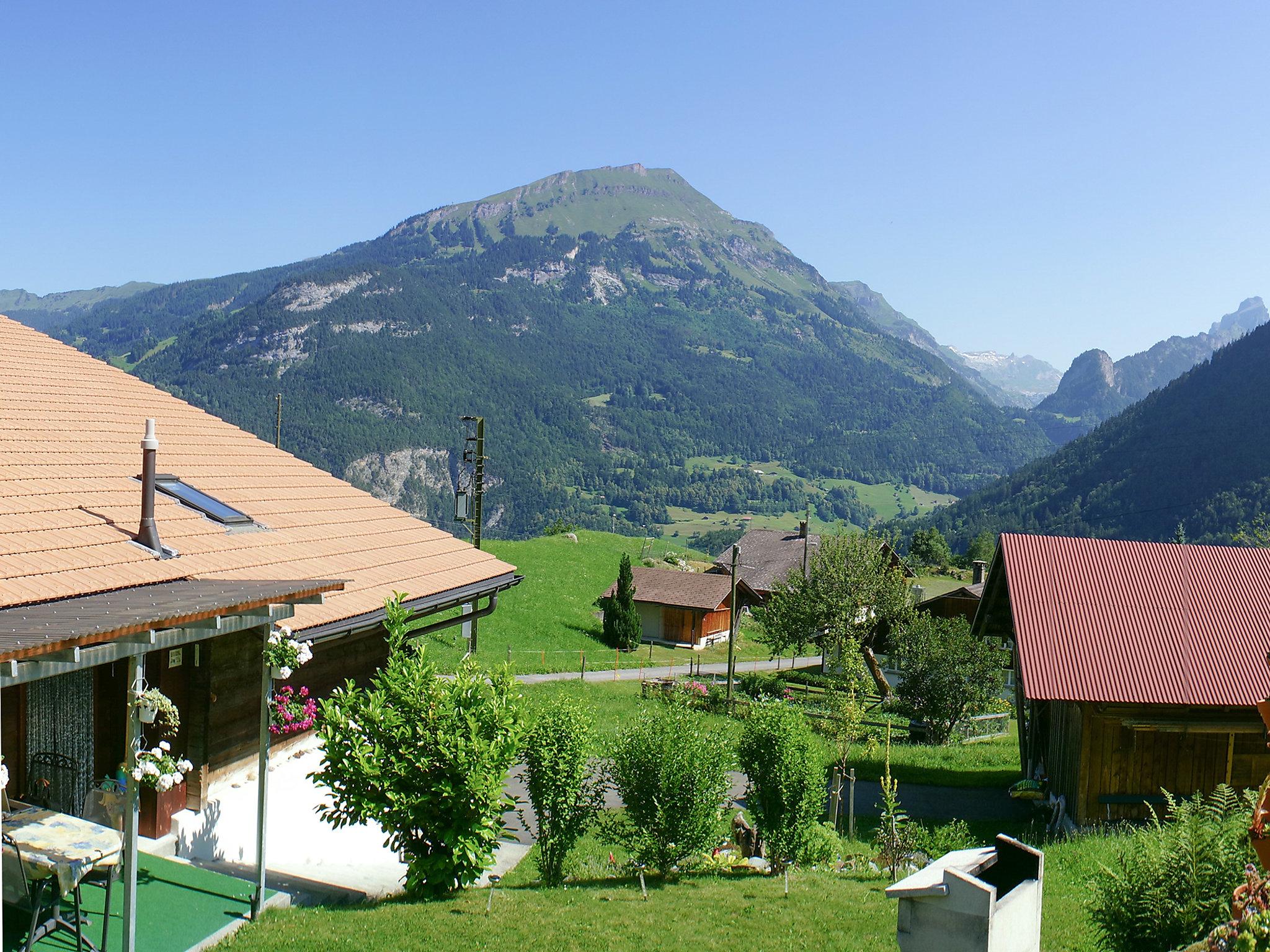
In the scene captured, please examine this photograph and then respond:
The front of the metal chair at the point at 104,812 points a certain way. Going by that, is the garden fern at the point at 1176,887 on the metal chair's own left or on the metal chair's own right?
on the metal chair's own left

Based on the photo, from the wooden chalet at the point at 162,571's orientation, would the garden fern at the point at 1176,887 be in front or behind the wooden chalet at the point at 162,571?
in front

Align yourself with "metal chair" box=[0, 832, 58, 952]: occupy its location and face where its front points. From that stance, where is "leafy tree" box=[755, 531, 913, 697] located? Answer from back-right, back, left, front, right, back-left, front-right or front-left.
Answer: front

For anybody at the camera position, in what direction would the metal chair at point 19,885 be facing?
facing away from the viewer and to the right of the viewer

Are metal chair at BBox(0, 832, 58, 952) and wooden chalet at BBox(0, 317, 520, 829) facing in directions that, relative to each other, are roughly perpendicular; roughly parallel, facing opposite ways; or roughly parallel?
roughly perpendicular

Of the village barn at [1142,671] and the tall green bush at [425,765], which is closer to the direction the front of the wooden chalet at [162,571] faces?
the tall green bush

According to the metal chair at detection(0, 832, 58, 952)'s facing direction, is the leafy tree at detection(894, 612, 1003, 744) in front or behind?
in front

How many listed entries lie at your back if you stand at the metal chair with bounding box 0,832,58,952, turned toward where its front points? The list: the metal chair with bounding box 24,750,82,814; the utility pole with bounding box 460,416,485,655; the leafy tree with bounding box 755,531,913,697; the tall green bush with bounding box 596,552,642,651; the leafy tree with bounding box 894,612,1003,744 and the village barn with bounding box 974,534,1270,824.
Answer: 0

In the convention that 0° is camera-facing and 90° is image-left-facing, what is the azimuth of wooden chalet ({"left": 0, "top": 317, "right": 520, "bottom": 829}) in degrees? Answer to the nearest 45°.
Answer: approximately 315°

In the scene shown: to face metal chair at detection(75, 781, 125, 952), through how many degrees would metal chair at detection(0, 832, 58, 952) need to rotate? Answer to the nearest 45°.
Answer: approximately 45° to its left

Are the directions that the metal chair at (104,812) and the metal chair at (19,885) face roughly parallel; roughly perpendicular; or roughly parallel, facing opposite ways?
roughly parallel, facing opposite ways

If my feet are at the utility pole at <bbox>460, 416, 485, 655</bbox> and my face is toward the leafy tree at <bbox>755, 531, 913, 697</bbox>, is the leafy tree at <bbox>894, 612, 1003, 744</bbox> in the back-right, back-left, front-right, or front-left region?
front-right

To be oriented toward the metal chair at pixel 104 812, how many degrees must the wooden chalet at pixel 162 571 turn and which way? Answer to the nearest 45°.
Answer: approximately 45° to its right

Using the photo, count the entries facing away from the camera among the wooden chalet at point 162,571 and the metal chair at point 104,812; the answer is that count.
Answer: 0
